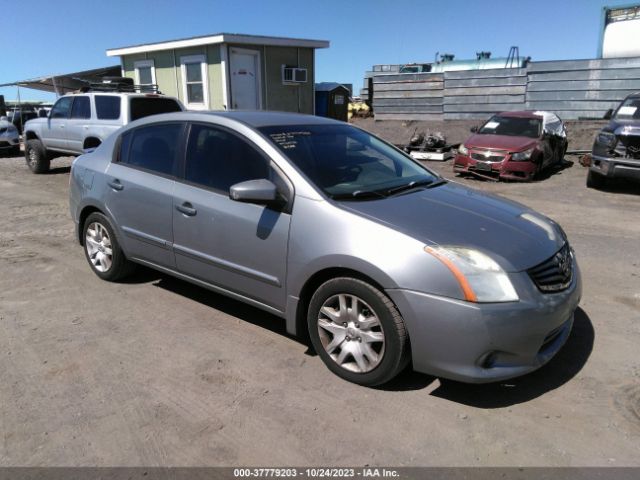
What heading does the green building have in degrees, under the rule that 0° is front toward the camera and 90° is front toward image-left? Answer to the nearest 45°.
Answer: approximately 315°

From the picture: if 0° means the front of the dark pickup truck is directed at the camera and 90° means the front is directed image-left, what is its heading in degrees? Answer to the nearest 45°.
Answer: approximately 45°

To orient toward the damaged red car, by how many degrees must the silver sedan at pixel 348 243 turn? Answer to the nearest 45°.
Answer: approximately 90° to its left

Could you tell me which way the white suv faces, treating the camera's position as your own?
facing away from the viewer and to the left of the viewer

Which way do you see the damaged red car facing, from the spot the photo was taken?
facing the viewer and to the left of the viewer

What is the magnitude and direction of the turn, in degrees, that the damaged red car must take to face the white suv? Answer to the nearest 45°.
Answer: approximately 45° to its right

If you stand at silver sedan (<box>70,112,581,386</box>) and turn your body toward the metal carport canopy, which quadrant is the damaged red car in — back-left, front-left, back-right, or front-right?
front-right

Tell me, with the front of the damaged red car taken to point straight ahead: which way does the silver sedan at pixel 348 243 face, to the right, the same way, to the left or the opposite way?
to the left

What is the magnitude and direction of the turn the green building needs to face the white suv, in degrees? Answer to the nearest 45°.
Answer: approximately 90° to its right

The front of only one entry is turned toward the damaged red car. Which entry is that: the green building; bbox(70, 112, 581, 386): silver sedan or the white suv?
the green building

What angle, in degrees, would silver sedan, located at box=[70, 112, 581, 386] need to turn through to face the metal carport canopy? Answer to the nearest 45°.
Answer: approximately 180°

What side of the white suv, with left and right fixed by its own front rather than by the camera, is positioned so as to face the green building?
right

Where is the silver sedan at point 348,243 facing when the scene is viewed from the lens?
facing the viewer and to the right of the viewer

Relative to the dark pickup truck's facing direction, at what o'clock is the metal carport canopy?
The metal carport canopy is roughly at 2 o'clock from the dark pickup truck.

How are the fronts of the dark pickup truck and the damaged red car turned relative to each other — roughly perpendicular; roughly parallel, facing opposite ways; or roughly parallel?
roughly parallel

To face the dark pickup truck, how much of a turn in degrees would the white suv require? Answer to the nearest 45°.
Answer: approximately 180°

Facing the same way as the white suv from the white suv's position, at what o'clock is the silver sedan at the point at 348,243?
The silver sedan is roughly at 7 o'clock from the white suv.

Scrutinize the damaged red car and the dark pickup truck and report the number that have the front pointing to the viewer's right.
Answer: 0

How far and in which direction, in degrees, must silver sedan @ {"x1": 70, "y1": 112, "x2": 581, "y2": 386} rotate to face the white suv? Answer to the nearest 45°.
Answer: approximately 180°
